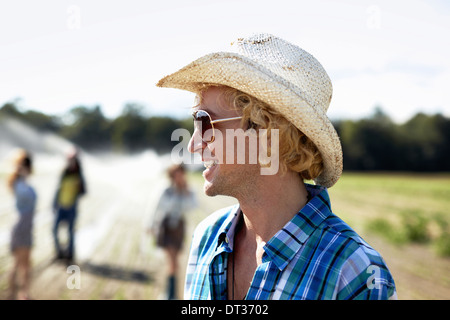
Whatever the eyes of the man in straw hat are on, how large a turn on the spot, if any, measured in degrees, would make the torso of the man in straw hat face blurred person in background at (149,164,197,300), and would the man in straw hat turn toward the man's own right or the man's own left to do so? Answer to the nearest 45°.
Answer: approximately 135° to the man's own right

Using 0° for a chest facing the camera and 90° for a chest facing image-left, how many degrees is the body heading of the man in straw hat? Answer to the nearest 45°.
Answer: approximately 45°

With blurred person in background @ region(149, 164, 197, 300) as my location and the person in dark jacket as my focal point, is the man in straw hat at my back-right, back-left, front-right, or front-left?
back-left

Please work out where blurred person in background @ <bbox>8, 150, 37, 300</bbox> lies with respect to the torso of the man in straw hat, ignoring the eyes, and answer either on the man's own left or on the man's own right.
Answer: on the man's own right
